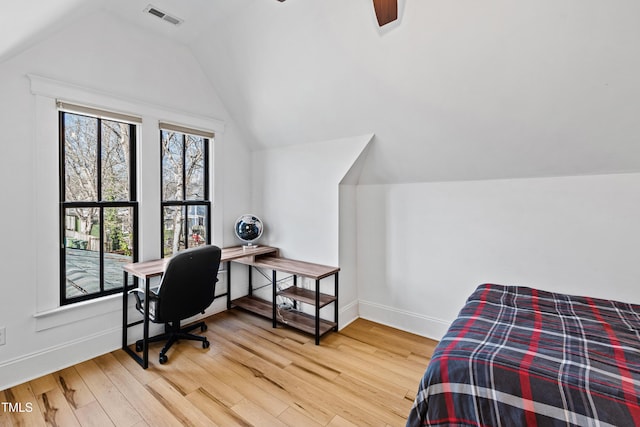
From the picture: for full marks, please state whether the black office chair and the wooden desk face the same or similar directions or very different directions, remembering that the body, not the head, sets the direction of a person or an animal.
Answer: very different directions

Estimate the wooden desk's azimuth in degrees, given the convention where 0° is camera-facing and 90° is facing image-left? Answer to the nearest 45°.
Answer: approximately 315°

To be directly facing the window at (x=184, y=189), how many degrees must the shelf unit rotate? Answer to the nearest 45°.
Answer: approximately 45° to its right

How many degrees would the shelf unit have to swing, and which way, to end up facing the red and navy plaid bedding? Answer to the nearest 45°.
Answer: approximately 90° to its left

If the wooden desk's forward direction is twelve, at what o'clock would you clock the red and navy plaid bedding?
The red and navy plaid bedding is roughly at 12 o'clock from the wooden desk.

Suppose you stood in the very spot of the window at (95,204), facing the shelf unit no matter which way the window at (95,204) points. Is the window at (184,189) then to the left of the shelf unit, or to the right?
left

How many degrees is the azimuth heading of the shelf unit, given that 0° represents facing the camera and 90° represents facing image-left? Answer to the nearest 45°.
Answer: approximately 45°

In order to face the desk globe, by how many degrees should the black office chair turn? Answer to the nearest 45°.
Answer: approximately 90° to its right

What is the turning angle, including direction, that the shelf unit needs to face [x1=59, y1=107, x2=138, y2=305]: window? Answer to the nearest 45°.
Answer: approximately 45° to its right

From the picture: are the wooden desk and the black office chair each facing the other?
yes
